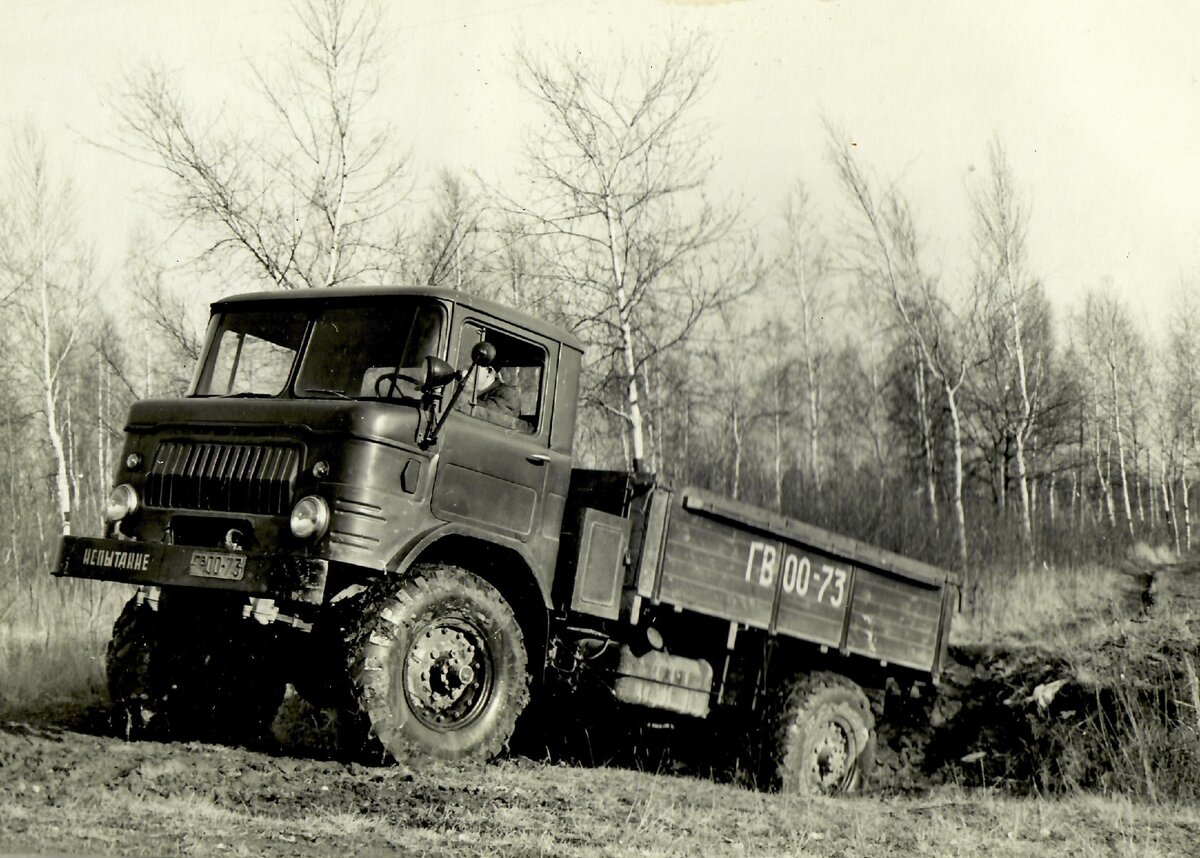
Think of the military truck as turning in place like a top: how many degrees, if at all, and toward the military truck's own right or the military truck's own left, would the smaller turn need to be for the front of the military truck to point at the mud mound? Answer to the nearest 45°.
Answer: approximately 180°
